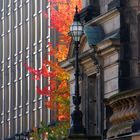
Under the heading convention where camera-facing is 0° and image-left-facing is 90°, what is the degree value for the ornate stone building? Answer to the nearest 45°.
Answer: approximately 45°
